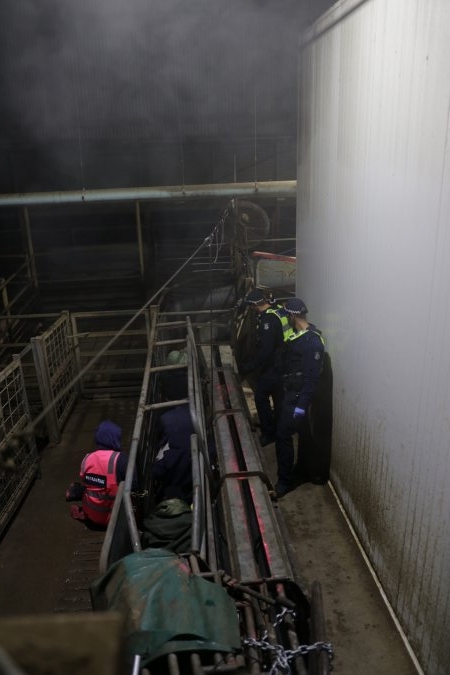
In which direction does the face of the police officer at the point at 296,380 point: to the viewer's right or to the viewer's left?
to the viewer's left

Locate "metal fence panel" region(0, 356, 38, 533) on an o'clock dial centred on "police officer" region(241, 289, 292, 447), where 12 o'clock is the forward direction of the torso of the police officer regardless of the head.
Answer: The metal fence panel is roughly at 11 o'clock from the police officer.

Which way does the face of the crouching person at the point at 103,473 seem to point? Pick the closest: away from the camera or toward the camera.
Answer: away from the camera

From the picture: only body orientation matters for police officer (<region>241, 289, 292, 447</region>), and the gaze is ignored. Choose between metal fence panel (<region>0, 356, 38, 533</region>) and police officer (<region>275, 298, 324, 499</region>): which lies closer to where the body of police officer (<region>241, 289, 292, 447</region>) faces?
the metal fence panel

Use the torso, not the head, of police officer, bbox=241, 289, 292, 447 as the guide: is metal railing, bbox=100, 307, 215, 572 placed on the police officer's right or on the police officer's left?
on the police officer's left

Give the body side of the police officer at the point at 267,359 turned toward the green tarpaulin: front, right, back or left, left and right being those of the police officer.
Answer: left

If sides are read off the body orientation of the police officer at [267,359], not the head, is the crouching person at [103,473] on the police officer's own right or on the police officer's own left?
on the police officer's own left

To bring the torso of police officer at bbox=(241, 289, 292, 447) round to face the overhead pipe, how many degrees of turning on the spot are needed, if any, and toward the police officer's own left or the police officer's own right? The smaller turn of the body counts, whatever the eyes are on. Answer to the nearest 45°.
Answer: approximately 45° to the police officer's own right

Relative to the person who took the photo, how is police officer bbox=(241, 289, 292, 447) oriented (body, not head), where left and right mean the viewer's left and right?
facing to the left of the viewer

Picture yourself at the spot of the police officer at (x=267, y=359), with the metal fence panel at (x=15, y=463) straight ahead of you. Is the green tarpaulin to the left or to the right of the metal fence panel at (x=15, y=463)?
left

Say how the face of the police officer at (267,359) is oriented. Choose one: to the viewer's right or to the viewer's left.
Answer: to the viewer's left

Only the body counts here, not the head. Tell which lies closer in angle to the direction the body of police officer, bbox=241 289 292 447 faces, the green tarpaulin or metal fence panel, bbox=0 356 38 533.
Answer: the metal fence panel
